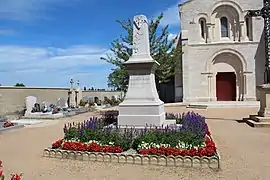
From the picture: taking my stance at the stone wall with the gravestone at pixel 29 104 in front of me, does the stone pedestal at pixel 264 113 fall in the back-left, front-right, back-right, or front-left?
front-left

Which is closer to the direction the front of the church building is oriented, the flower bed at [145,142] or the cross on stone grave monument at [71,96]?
the flower bed

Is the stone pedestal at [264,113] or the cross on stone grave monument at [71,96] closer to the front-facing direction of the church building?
the stone pedestal

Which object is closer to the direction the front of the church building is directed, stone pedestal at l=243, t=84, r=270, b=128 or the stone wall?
the stone pedestal

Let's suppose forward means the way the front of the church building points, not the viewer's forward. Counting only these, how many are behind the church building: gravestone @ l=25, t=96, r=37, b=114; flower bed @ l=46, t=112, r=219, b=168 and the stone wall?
0

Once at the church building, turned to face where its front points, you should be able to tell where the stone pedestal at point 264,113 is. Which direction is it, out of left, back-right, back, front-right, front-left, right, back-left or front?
front

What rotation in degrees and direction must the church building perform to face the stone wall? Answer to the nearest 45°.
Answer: approximately 45° to its right

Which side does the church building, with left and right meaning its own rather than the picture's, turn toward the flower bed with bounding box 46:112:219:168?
front

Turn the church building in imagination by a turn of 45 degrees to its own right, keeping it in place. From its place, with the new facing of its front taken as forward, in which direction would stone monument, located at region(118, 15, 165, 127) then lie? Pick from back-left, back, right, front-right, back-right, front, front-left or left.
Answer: front-left

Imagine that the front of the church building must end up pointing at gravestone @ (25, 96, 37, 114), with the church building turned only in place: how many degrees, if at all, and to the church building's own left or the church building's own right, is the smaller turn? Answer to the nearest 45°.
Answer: approximately 45° to the church building's own right

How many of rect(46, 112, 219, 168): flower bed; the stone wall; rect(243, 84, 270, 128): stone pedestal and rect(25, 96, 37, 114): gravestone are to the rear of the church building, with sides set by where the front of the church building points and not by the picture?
0

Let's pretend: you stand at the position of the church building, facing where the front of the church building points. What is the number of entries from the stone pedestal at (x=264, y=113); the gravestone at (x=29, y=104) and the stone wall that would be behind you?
0

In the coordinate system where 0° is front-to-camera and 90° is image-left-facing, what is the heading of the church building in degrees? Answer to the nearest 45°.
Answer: approximately 0°

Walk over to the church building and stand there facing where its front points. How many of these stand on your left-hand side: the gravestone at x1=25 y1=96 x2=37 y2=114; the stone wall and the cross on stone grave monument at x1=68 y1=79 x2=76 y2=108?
0
